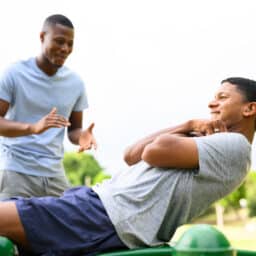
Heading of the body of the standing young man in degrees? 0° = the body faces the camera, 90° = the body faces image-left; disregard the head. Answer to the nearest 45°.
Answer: approximately 315°

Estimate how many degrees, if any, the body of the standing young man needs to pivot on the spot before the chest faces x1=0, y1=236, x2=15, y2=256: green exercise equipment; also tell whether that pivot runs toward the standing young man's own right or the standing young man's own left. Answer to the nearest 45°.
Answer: approximately 45° to the standing young man's own right
